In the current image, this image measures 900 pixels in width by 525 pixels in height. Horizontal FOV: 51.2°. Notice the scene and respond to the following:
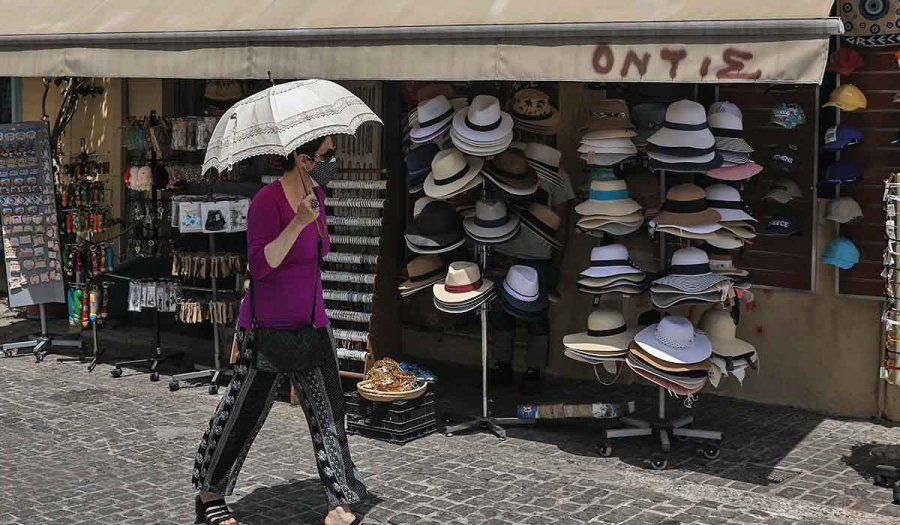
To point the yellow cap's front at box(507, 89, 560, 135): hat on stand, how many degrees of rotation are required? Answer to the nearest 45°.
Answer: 0° — it already faces it

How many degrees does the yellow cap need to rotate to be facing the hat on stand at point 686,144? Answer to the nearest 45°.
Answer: approximately 45° to its left

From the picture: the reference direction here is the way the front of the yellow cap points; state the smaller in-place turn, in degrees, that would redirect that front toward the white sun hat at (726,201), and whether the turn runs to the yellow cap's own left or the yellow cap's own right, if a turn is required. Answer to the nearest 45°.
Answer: approximately 45° to the yellow cap's own left

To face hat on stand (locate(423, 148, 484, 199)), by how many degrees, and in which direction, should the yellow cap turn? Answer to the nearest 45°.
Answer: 0° — it already faces it

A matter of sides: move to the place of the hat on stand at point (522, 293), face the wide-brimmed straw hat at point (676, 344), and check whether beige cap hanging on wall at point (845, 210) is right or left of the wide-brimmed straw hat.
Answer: left

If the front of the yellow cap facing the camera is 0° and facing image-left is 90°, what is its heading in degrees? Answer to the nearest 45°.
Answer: approximately 90°
